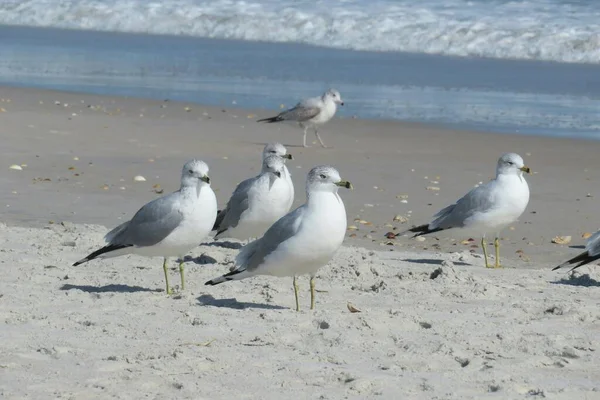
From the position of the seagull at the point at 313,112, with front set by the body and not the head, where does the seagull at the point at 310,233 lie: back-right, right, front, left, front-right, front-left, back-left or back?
right

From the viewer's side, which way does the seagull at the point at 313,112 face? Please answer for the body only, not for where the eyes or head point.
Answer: to the viewer's right

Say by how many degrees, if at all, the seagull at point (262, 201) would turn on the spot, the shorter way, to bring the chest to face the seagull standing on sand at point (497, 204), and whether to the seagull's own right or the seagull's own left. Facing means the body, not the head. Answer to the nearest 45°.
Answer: approximately 45° to the seagull's own left

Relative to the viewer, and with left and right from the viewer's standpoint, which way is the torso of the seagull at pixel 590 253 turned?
facing to the right of the viewer

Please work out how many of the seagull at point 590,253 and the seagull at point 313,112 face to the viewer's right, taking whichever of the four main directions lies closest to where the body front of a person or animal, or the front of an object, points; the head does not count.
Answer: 2

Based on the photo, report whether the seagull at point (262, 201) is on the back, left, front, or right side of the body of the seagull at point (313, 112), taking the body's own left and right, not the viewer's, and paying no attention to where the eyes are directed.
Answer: right

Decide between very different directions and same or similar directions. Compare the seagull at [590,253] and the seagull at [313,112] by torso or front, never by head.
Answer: same or similar directions

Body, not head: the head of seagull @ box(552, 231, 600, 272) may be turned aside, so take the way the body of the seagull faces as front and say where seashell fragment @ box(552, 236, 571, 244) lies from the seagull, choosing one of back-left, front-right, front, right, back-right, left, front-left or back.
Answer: left

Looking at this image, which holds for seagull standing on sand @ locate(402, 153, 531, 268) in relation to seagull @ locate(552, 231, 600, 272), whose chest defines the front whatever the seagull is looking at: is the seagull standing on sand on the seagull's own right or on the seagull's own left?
on the seagull's own left

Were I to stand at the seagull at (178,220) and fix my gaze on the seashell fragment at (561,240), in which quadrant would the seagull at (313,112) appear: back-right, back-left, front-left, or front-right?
front-left

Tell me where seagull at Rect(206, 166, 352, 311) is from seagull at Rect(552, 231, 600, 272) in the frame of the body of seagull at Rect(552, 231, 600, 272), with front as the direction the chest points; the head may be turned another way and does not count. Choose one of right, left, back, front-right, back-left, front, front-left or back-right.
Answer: back-right

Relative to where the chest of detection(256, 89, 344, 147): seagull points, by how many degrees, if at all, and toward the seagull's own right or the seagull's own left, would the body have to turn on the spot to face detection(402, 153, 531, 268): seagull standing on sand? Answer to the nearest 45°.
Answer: approximately 90° to the seagull's own right
